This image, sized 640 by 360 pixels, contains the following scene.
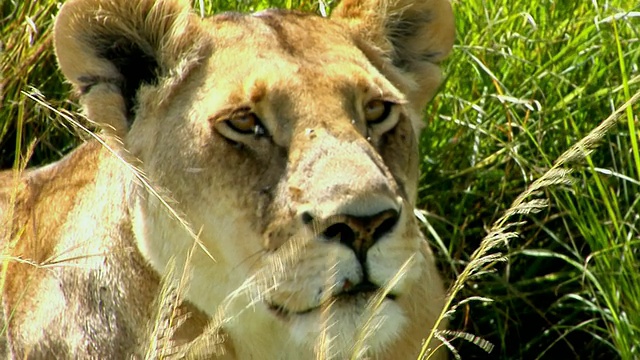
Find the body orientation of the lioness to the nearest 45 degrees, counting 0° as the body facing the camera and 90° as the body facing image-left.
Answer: approximately 315°
